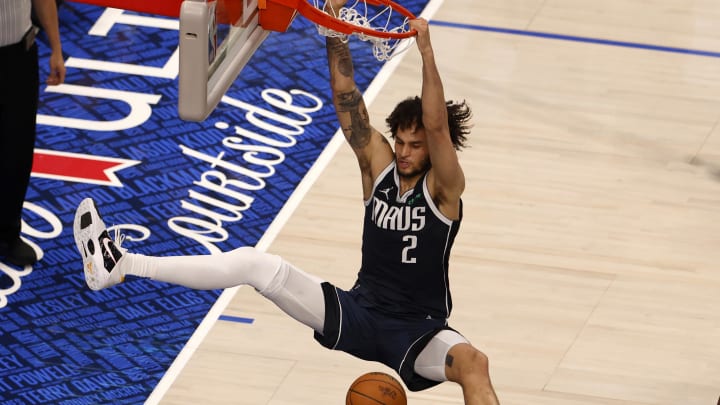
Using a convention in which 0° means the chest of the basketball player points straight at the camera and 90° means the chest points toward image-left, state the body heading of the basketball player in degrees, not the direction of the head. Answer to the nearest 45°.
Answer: approximately 45°

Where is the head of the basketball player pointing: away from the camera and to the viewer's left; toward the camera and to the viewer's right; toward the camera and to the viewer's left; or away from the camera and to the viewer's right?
toward the camera and to the viewer's left
